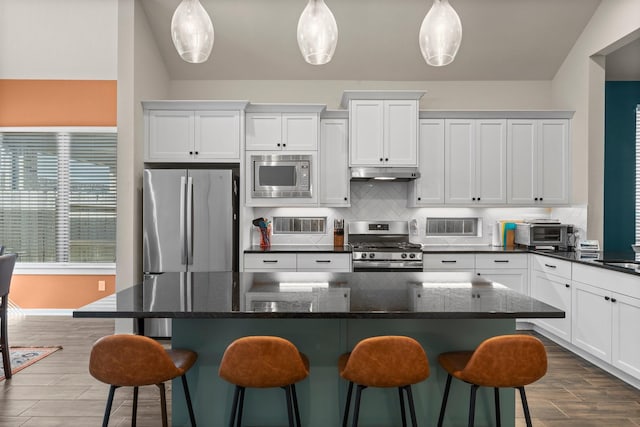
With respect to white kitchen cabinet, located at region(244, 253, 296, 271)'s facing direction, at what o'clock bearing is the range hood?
The range hood is roughly at 9 o'clock from the white kitchen cabinet.

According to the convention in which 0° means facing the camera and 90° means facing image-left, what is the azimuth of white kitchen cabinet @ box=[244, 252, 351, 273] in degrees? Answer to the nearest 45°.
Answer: approximately 0°

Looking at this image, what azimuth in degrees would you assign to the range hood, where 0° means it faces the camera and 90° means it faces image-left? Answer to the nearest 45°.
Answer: approximately 0°

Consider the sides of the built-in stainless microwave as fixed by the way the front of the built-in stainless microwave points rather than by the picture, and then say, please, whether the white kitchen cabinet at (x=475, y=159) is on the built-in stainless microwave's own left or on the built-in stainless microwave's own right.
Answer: on the built-in stainless microwave's own left

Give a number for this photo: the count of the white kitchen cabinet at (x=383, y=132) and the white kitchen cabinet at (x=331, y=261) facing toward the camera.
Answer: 2

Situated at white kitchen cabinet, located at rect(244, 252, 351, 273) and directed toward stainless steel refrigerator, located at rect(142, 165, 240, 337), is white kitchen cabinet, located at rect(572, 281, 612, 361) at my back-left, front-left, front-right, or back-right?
back-left

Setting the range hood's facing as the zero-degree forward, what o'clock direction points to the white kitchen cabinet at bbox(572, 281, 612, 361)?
The white kitchen cabinet is roughly at 10 o'clock from the range hood.
